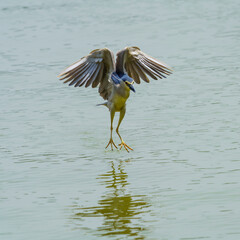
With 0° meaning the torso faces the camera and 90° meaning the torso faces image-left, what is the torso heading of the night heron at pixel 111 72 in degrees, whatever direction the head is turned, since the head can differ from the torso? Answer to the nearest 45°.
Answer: approximately 315°
